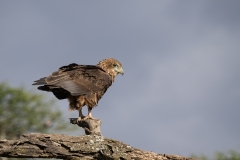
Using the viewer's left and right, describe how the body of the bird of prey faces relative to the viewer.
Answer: facing to the right of the viewer
